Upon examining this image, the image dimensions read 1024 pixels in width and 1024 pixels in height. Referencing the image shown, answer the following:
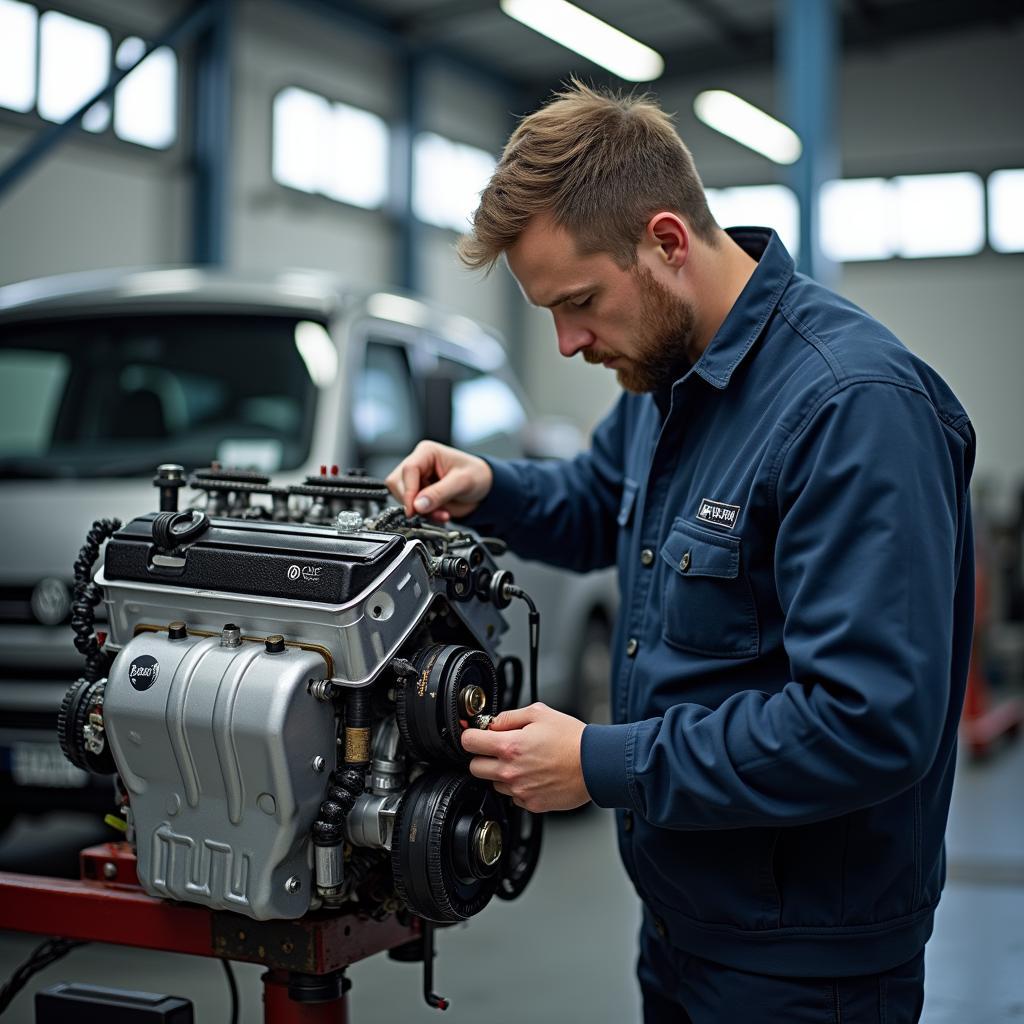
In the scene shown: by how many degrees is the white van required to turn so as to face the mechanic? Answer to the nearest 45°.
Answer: approximately 45° to its left

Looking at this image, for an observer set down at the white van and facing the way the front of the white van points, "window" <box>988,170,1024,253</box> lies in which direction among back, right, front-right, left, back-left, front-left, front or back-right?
back

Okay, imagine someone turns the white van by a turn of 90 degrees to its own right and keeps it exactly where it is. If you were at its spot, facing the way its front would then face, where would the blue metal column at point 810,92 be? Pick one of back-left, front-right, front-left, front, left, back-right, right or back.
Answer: right

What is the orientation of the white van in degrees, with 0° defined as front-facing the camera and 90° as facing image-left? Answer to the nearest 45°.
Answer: approximately 45°

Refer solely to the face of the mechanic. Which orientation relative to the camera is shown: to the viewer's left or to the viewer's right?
to the viewer's left

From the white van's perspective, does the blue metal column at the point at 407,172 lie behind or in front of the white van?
behind

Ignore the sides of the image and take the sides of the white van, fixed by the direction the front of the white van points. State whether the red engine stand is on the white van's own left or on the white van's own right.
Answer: on the white van's own left

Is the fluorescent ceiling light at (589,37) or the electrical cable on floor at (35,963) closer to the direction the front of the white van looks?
the electrical cable on floor

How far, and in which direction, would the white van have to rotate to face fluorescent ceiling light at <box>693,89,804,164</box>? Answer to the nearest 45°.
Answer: approximately 180°

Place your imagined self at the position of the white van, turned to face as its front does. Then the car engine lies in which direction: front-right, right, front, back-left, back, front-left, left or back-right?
front-left

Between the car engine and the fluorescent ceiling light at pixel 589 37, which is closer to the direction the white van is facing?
the car engine
